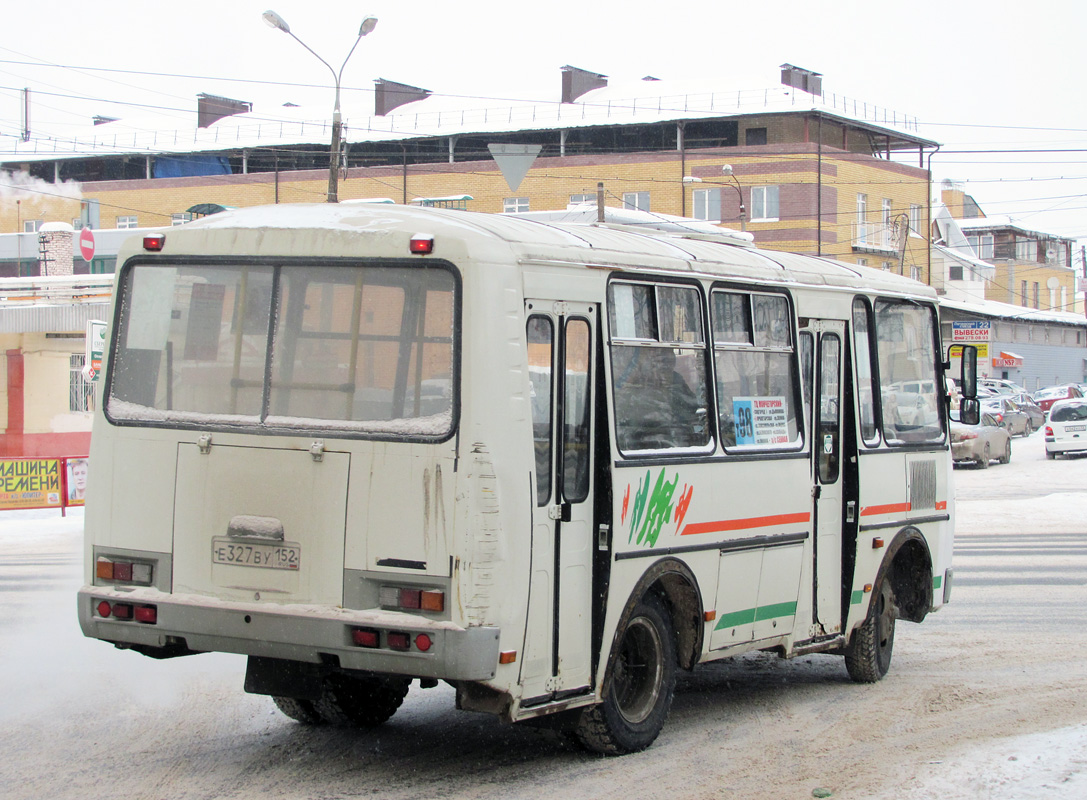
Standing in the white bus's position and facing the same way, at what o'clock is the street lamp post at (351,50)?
The street lamp post is roughly at 10 o'clock from the white bus.

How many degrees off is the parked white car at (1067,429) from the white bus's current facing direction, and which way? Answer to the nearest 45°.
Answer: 0° — it already faces it

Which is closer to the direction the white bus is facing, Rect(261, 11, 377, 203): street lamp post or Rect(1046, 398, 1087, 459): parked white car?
the parked white car

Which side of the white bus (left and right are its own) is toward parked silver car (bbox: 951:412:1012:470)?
front

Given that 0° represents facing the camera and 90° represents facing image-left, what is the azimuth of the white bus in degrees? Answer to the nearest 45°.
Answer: approximately 225°

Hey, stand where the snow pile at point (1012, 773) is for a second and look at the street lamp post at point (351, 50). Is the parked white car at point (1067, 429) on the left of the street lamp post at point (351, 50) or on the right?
right
